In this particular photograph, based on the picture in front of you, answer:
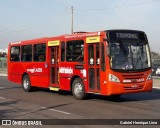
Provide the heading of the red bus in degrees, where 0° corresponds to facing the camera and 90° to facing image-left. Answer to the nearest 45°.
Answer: approximately 315°
